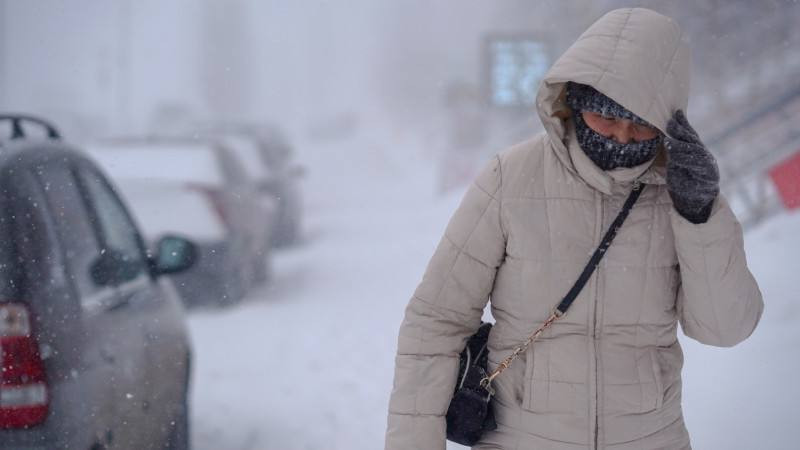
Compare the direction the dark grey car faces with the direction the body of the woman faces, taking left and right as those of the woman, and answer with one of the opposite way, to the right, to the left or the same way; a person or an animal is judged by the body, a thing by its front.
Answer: the opposite way

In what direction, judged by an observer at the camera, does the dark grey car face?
facing away from the viewer and to the right of the viewer

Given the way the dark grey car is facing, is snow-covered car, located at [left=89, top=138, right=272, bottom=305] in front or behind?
in front

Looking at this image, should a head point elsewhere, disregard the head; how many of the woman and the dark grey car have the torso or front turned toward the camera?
1

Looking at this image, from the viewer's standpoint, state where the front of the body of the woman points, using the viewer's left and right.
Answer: facing the viewer

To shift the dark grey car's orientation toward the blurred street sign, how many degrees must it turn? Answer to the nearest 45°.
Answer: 0° — it already faces it

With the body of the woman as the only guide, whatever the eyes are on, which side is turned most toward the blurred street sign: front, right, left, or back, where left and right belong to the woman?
back

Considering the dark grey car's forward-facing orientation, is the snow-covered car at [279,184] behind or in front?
in front

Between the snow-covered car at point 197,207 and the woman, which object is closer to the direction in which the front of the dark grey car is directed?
the snow-covered car

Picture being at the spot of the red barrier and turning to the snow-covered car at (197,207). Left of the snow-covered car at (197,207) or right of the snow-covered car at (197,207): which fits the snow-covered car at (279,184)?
right
